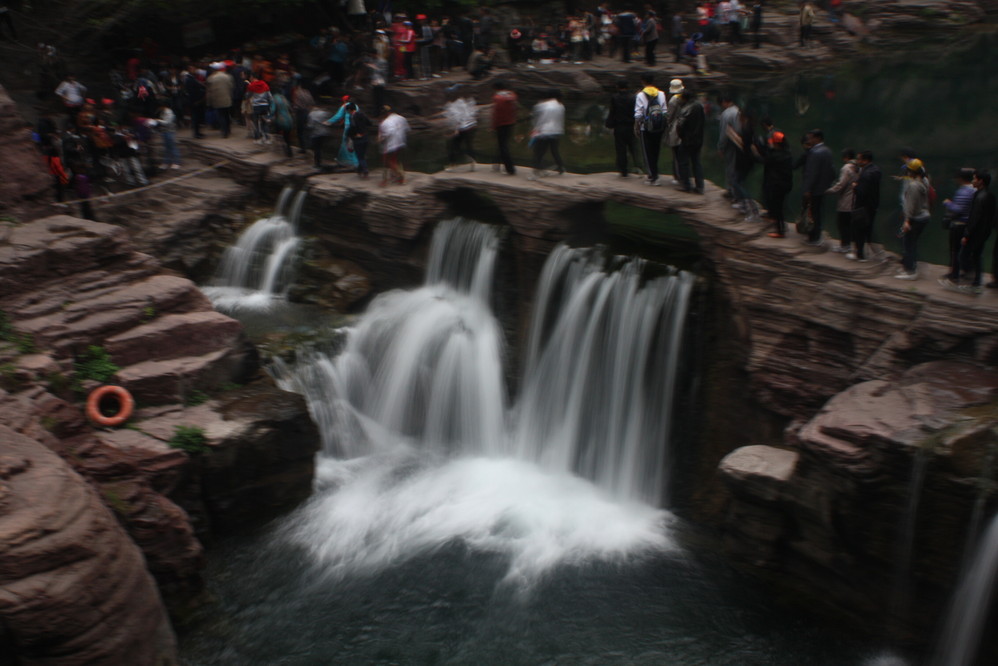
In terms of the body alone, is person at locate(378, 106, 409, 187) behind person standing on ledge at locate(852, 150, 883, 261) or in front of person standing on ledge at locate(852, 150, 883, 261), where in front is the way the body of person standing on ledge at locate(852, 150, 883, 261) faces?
in front

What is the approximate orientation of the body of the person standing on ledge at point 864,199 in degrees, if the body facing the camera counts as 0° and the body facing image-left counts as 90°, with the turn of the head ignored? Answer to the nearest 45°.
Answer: approximately 90°

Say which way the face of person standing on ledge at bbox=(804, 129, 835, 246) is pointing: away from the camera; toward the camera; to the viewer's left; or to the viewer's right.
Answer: to the viewer's left

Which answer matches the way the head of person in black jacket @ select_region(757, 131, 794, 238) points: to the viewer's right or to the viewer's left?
to the viewer's left
